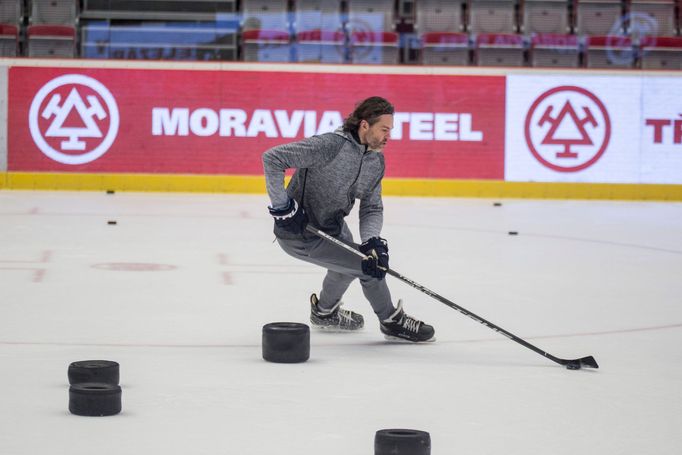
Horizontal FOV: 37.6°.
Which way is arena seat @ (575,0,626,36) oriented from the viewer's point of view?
toward the camera

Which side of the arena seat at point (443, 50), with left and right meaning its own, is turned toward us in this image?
front

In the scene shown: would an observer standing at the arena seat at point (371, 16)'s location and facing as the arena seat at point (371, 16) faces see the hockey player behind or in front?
in front

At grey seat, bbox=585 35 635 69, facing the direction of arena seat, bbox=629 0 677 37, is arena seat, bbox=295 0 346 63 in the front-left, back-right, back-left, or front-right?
back-left

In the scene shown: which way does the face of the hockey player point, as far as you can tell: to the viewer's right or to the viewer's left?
to the viewer's right

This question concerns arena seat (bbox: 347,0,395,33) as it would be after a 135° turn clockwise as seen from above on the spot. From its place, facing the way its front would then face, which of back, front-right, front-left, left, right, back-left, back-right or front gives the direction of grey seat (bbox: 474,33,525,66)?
back-right

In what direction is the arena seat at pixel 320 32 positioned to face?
toward the camera

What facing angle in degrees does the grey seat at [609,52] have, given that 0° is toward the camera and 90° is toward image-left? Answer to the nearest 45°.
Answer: approximately 0°

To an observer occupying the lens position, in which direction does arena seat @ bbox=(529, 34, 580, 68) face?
facing the viewer
